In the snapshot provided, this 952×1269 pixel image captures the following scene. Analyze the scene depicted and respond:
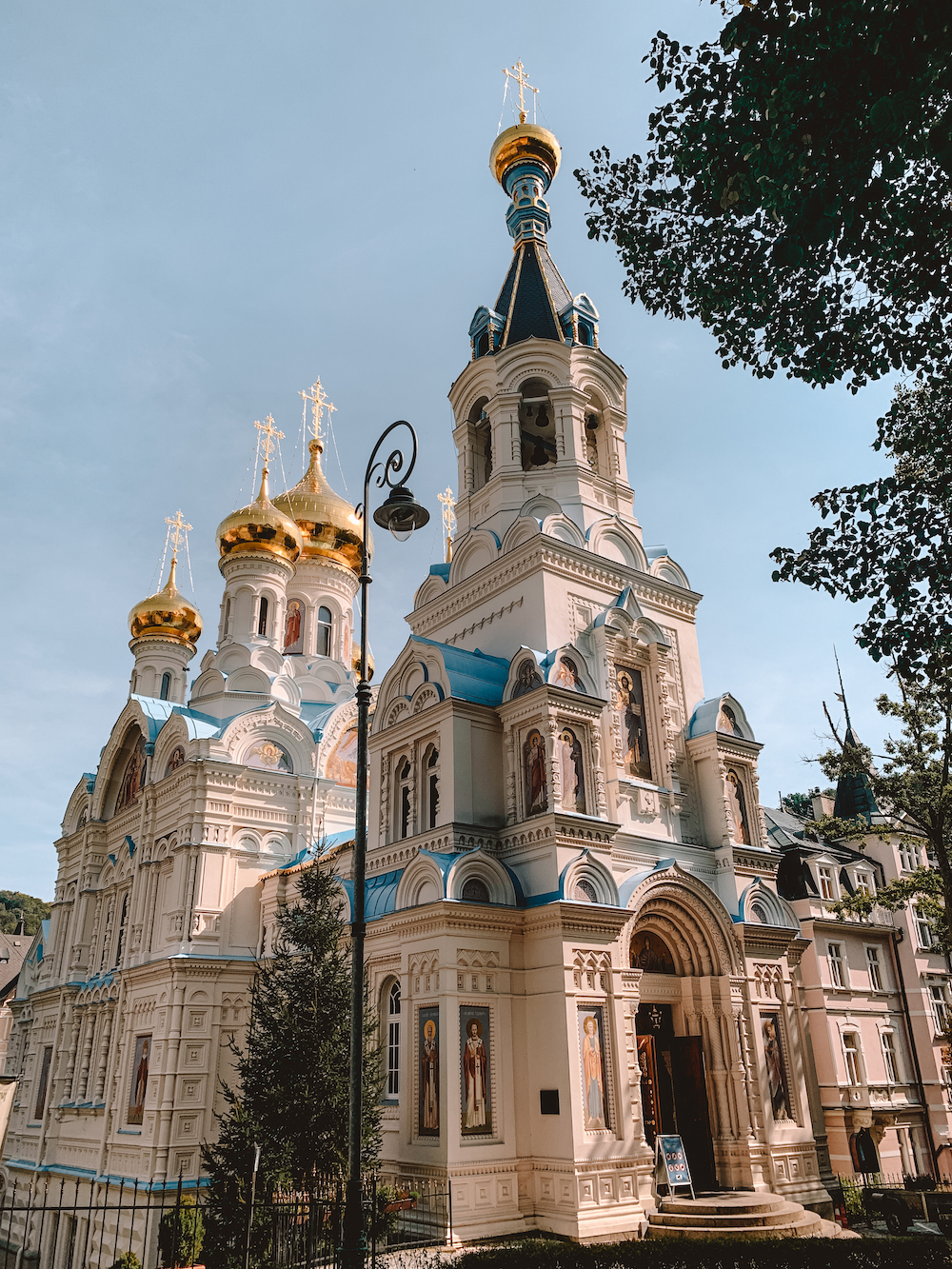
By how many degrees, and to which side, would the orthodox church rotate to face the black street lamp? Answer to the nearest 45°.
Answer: approximately 45° to its right

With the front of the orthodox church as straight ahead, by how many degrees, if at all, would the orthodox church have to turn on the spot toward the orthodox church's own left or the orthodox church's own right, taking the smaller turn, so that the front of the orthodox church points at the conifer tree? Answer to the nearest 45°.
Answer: approximately 90° to the orthodox church's own right

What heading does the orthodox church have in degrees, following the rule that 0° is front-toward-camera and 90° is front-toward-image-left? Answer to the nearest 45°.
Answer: approximately 315°
